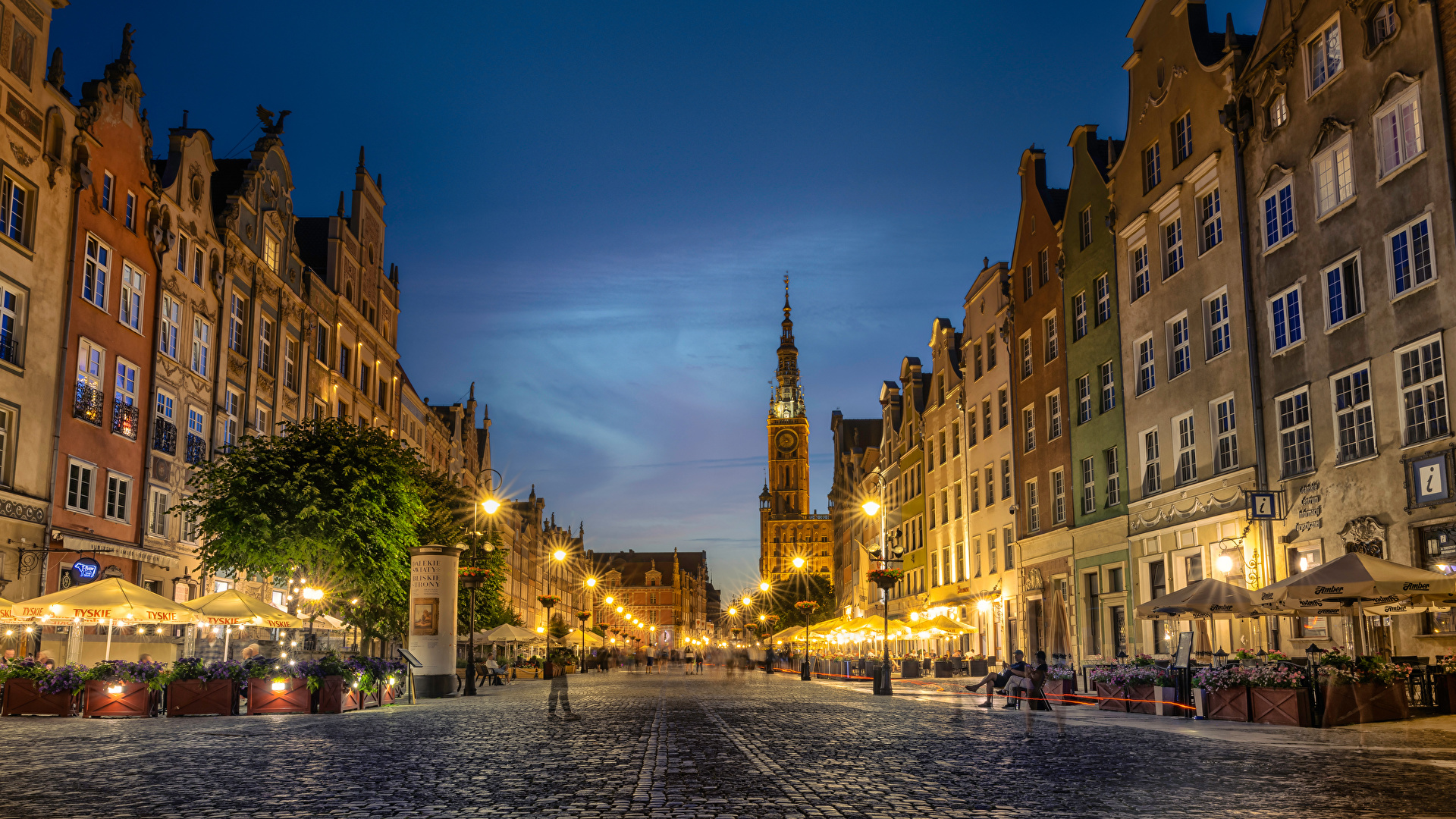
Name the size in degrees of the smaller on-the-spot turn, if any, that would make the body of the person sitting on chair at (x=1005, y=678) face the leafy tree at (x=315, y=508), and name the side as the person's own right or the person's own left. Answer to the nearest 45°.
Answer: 0° — they already face it

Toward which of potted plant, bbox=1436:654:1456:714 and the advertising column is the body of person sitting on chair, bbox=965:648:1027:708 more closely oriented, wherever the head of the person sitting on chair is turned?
the advertising column

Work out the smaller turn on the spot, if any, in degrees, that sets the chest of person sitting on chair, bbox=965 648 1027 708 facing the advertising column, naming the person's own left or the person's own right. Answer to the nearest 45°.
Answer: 0° — they already face it

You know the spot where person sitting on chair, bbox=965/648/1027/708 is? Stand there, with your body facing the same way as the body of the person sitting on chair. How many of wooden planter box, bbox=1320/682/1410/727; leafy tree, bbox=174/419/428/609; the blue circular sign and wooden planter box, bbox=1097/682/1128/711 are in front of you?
2

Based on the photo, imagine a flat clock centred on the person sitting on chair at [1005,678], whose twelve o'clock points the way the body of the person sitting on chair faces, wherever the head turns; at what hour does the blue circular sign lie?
The blue circular sign is roughly at 12 o'clock from the person sitting on chair.

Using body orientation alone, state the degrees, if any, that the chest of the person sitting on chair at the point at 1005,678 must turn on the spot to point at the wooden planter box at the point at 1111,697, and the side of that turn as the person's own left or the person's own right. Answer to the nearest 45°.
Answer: approximately 135° to the person's own left

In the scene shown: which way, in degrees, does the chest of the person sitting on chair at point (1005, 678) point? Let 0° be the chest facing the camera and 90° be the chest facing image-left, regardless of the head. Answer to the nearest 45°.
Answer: approximately 90°

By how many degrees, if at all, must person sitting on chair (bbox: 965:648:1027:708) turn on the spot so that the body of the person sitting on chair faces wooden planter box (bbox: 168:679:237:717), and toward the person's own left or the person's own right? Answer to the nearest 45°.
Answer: approximately 45° to the person's own left

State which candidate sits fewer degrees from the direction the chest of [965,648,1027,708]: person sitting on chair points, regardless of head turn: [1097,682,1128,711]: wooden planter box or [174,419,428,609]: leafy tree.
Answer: the leafy tree

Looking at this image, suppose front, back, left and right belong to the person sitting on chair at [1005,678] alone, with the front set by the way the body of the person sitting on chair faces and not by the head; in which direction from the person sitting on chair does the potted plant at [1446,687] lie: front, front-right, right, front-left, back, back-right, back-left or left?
back-left
